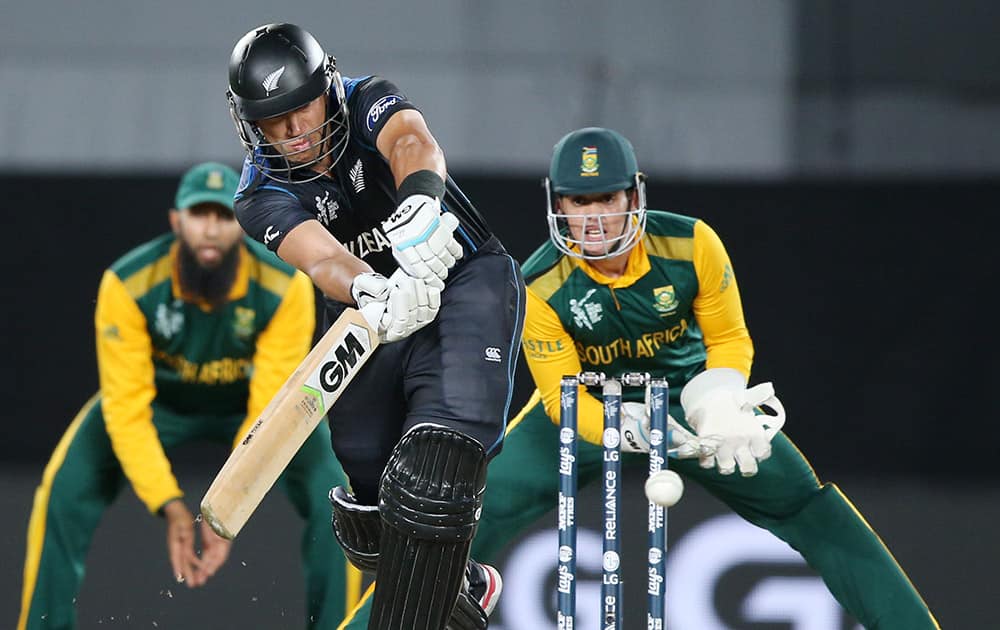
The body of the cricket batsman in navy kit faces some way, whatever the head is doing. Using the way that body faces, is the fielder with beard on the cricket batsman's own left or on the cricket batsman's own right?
on the cricket batsman's own right

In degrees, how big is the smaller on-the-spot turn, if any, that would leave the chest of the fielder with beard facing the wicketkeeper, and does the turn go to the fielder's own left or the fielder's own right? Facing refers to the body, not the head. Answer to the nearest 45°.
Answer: approximately 45° to the fielder's own left

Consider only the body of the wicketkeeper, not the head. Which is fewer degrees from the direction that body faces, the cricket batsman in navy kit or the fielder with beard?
the cricket batsman in navy kit

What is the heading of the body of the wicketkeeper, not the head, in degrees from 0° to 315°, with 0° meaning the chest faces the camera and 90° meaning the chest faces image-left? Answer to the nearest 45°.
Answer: approximately 0°

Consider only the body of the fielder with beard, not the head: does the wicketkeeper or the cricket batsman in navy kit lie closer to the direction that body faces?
the cricket batsman in navy kit

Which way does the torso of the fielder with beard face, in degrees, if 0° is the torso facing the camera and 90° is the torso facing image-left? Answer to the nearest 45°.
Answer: approximately 0°

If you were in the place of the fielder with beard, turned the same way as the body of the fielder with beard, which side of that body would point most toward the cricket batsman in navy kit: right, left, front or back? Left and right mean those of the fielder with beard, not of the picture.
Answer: front

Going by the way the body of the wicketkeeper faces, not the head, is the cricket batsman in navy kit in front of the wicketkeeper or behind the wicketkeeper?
in front

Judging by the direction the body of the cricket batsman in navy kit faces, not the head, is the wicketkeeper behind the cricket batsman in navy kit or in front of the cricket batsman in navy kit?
behind

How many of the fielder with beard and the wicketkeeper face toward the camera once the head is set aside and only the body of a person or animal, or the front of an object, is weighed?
2

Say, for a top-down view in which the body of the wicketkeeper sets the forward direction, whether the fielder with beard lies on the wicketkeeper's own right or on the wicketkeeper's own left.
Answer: on the wicketkeeper's own right
